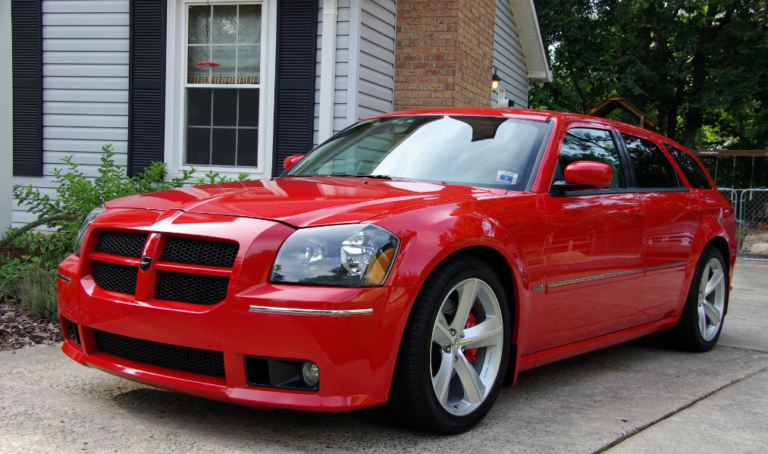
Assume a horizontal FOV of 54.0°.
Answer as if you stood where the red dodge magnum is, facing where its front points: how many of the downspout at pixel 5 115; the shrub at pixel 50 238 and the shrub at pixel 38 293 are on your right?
3

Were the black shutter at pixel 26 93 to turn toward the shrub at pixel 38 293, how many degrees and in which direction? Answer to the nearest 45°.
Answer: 0° — it already faces it

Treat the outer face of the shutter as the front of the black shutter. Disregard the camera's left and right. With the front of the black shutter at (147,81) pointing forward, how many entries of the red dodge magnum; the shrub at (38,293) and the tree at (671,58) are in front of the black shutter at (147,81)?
2

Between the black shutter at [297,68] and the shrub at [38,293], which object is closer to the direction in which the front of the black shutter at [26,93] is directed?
the shrub

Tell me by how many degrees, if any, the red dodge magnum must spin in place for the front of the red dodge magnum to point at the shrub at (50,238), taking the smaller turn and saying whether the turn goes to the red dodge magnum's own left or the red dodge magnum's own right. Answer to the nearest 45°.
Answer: approximately 90° to the red dodge magnum's own right

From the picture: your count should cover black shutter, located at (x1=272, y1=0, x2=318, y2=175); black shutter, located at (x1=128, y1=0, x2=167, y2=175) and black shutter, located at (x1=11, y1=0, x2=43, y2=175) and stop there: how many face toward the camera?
3

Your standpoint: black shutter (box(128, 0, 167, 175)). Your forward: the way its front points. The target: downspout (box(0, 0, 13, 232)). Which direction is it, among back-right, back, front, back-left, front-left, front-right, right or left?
front-right

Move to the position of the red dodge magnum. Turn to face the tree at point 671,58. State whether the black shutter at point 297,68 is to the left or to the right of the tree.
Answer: left

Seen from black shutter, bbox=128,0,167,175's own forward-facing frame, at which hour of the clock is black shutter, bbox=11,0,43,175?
black shutter, bbox=11,0,43,175 is roughly at 4 o'clock from black shutter, bbox=128,0,167,175.
